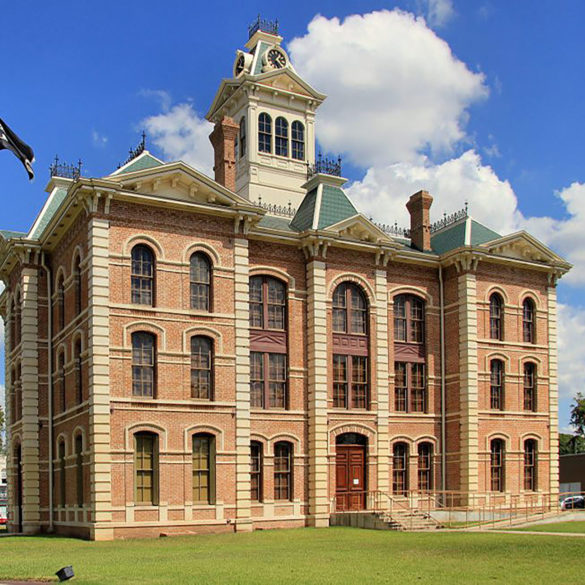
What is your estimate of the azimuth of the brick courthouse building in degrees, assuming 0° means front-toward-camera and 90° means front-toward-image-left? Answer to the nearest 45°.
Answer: approximately 315°
